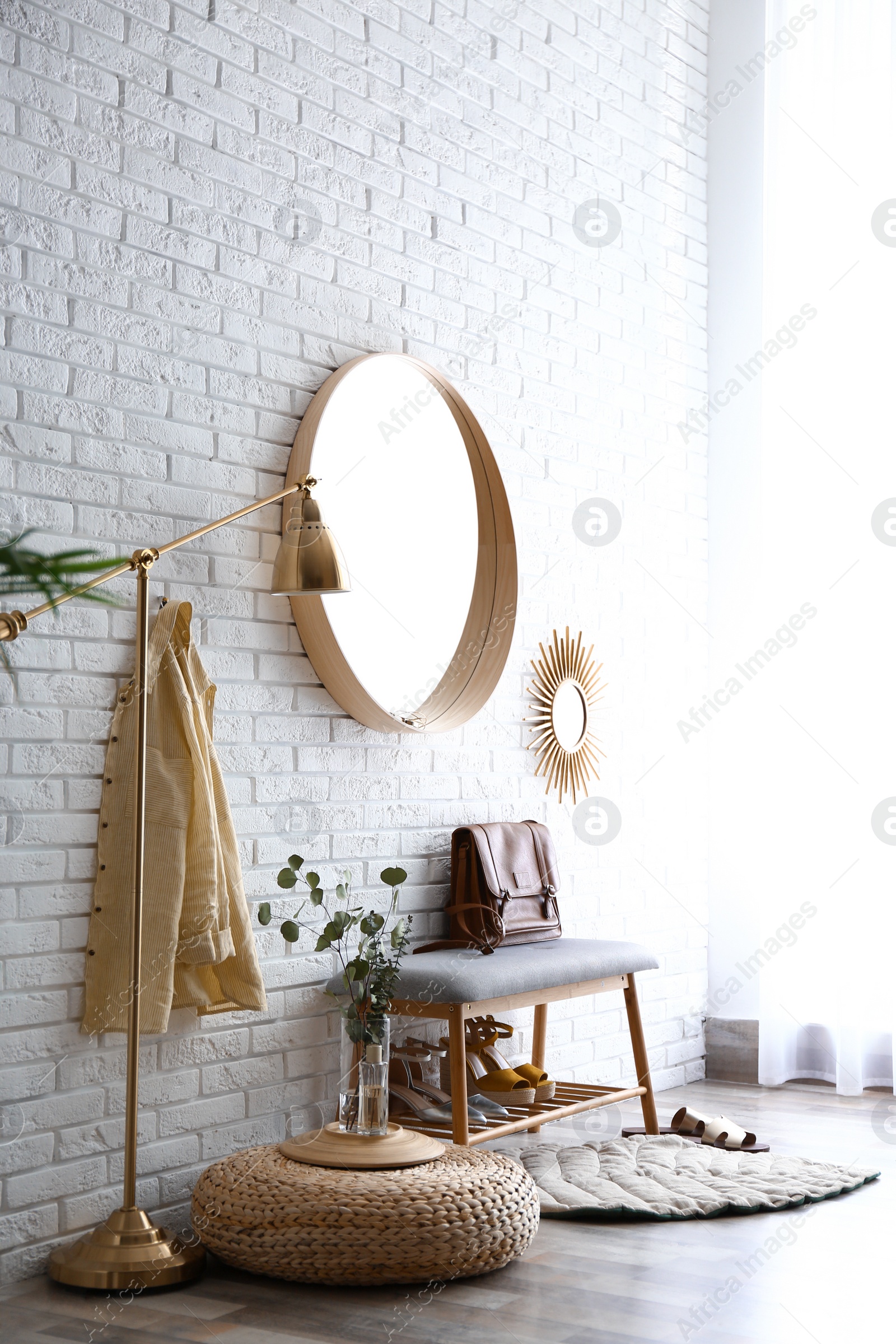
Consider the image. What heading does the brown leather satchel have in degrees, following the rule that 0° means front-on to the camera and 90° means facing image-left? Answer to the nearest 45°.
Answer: approximately 315°

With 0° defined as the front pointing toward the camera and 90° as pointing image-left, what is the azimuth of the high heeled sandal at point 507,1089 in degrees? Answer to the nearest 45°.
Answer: approximately 315°

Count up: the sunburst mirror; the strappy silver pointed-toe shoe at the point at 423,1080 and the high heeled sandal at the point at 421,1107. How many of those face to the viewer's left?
0

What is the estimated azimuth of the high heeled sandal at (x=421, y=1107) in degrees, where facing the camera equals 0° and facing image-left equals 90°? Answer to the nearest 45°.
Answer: approximately 315°

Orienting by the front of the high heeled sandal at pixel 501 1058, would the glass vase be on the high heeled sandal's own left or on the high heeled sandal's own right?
on the high heeled sandal's own right

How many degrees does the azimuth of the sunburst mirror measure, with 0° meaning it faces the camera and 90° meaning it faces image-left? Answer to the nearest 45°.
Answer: approximately 315°

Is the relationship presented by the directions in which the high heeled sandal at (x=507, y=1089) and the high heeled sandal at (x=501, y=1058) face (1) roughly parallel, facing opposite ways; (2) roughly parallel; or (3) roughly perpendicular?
roughly parallel

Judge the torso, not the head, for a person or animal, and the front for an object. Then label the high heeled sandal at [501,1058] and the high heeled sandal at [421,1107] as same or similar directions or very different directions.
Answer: same or similar directions

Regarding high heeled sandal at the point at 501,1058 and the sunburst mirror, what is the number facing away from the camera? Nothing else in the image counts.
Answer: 0
